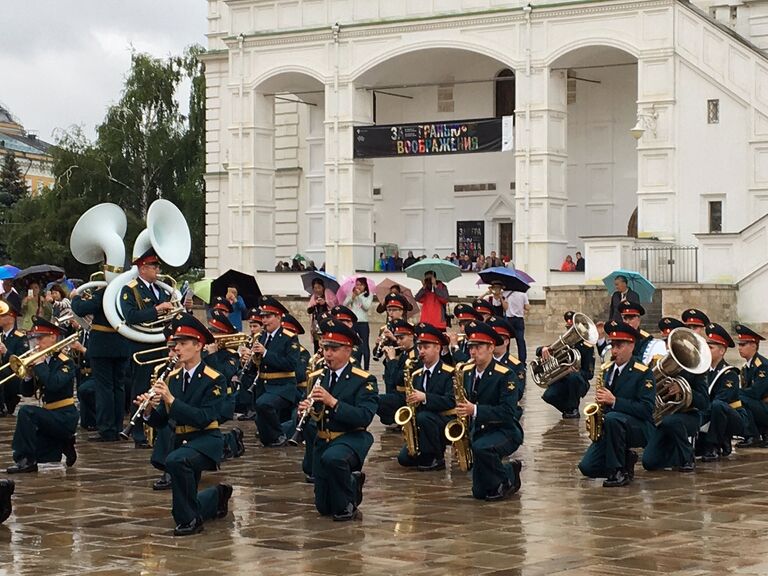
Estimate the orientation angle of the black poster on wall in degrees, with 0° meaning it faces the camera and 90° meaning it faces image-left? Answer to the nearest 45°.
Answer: approximately 0°

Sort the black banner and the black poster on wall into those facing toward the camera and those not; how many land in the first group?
2

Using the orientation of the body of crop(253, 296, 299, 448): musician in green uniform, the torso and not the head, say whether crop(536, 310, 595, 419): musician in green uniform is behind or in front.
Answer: behind

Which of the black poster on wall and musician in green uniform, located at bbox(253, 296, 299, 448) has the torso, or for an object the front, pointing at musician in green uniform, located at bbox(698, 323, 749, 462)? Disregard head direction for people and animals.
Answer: the black poster on wall

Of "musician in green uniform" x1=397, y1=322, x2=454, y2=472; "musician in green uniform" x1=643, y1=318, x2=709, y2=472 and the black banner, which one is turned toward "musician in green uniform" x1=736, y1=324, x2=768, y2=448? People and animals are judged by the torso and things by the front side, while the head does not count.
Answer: the black banner

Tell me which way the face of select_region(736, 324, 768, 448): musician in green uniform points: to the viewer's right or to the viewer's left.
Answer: to the viewer's left

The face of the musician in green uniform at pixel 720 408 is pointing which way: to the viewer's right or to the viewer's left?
to the viewer's left
